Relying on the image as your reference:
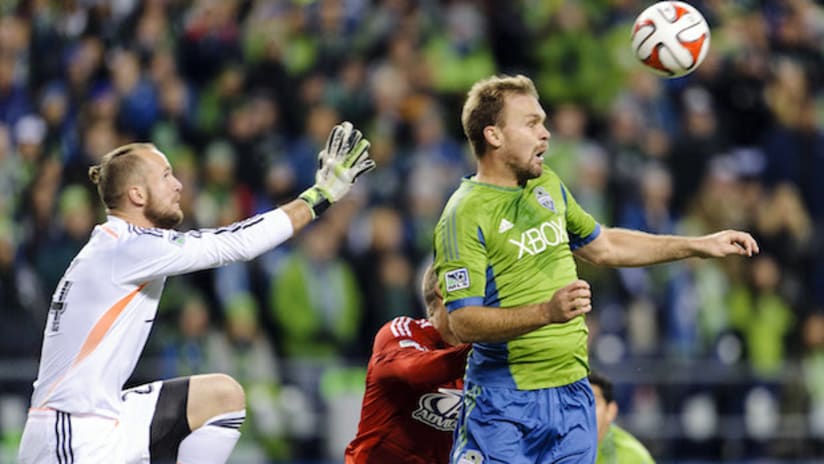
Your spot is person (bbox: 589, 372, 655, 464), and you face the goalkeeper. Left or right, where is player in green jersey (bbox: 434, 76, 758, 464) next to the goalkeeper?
left

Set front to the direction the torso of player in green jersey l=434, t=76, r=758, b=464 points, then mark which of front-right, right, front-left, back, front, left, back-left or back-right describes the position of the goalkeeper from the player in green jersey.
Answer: back-right

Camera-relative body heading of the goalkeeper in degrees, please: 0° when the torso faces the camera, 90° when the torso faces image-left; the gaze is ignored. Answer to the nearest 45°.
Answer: approximately 270°

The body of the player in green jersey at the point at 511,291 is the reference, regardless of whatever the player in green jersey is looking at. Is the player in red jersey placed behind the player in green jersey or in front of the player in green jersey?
behind

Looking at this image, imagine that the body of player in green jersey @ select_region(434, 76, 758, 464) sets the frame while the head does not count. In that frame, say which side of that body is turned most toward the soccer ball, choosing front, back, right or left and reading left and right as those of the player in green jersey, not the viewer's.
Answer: left

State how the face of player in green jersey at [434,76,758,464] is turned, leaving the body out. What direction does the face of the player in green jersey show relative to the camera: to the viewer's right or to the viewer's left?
to the viewer's right

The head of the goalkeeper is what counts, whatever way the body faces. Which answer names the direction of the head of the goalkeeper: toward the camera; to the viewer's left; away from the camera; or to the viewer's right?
to the viewer's right

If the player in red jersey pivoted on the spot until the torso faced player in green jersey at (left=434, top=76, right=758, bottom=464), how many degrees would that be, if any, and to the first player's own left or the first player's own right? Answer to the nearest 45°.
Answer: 0° — they already face them
